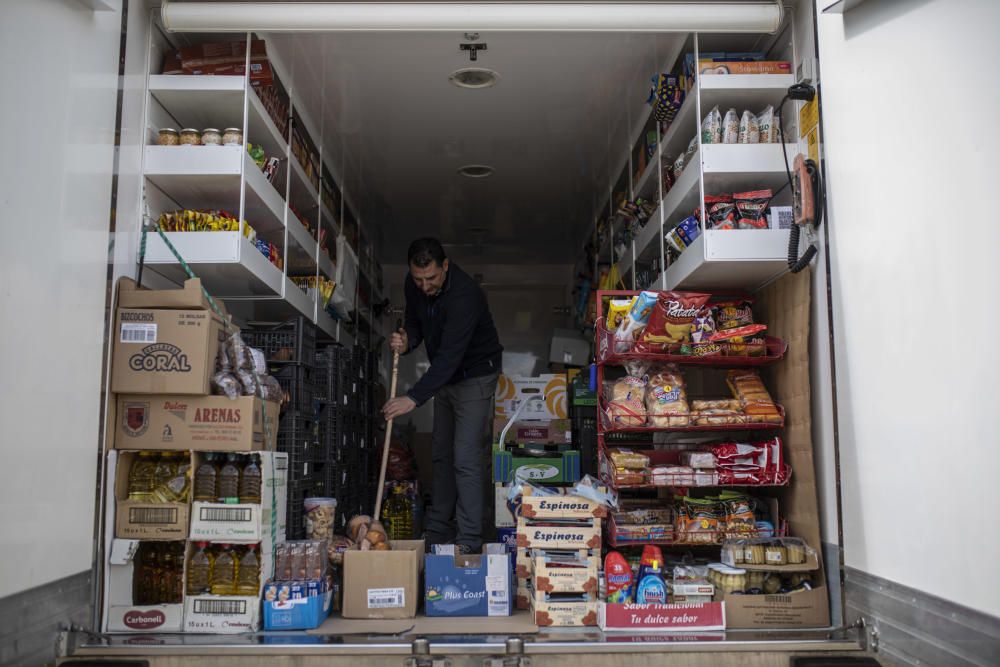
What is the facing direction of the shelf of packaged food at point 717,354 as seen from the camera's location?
facing the viewer

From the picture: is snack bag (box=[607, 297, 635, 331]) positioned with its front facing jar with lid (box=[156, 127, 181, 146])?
no

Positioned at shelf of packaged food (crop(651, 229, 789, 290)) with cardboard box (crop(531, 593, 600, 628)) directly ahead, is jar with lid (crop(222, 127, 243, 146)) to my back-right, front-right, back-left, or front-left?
front-right

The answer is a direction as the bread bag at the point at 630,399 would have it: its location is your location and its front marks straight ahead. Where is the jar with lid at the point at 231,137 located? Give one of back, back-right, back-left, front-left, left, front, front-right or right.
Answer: right

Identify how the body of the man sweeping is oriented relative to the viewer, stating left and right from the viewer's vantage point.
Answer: facing the viewer and to the left of the viewer

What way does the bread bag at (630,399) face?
toward the camera

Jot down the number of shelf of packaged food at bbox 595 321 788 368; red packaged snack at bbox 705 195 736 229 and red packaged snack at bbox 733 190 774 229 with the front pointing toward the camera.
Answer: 3

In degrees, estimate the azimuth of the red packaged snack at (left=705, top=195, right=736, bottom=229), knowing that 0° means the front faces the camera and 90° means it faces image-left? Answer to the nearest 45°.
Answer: approximately 0°

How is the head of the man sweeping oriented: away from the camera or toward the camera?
toward the camera

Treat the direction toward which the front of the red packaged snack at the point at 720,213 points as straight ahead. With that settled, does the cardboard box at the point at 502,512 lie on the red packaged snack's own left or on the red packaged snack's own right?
on the red packaged snack's own right

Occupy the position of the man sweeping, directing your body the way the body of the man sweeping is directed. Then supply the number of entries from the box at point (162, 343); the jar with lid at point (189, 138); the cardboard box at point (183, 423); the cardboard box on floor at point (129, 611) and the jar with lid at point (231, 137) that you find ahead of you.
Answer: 5

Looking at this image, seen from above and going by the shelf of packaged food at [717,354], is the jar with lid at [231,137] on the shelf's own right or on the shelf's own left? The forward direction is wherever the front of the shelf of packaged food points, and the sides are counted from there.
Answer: on the shelf's own right

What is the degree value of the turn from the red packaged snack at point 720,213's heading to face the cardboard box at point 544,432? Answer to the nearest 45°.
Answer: approximately 135° to its right

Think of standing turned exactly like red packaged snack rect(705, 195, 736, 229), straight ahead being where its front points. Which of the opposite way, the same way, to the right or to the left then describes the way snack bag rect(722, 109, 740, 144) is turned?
the same way
